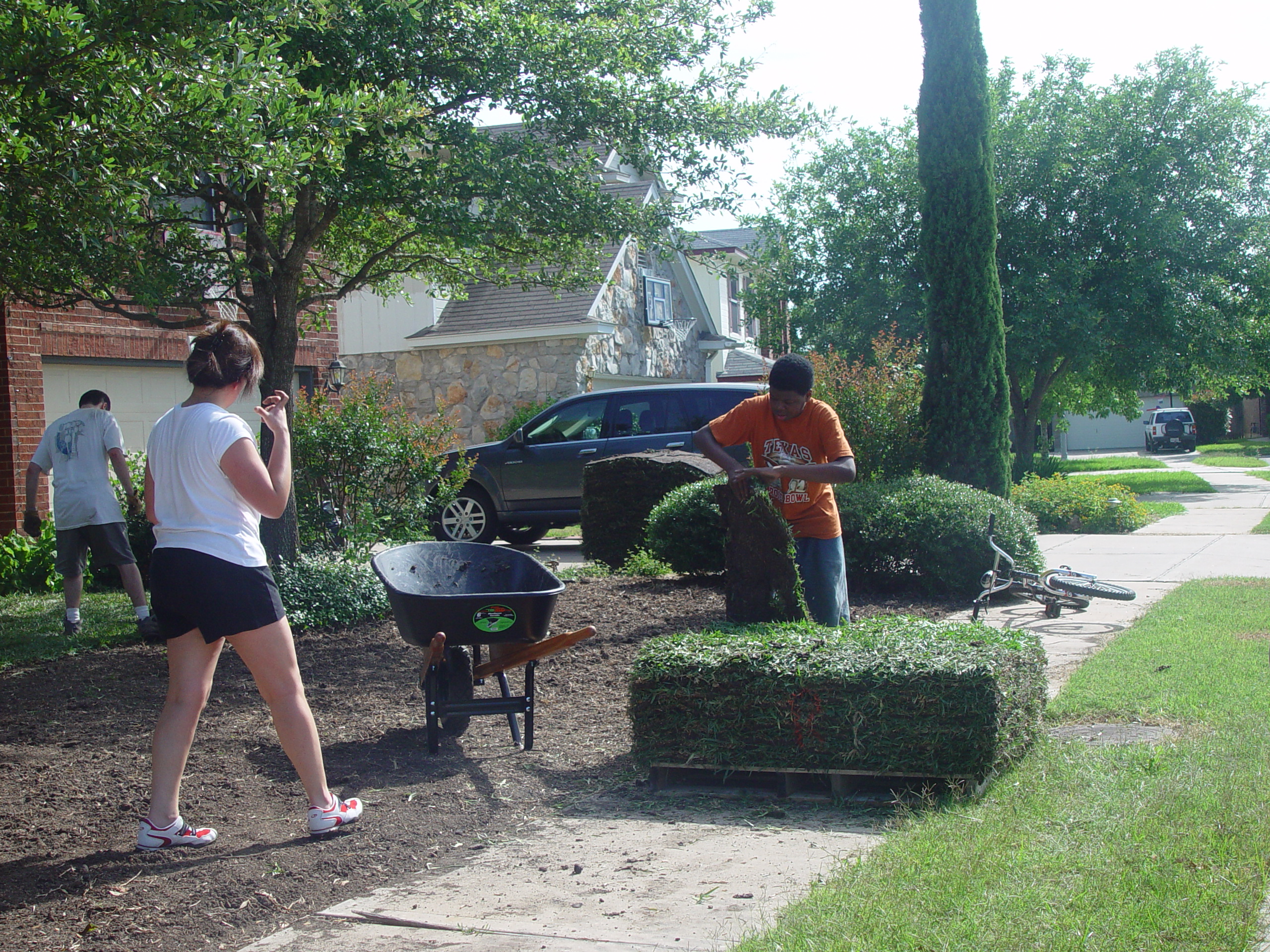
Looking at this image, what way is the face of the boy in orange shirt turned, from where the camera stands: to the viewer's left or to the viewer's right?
to the viewer's left

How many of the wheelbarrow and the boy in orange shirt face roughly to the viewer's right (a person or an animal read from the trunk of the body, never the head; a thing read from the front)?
0

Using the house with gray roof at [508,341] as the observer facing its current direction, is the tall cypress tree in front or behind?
in front

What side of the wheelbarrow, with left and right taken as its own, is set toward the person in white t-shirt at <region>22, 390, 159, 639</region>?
front

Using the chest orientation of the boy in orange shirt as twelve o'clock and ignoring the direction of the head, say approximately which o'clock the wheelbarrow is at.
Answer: The wheelbarrow is roughly at 1 o'clock from the boy in orange shirt.

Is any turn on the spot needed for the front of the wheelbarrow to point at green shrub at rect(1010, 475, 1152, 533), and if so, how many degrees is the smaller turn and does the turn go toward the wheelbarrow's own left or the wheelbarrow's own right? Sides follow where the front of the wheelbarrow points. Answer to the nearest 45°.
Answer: approximately 90° to the wheelbarrow's own right

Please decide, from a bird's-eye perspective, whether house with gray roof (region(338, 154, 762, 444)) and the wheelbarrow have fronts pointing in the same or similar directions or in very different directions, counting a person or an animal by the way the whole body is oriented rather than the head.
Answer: very different directions

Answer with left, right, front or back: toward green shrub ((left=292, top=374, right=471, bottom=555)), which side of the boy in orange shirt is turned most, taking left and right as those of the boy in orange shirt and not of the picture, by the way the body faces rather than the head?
right

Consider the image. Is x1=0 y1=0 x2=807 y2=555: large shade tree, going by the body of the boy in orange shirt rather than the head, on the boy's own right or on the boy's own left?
on the boy's own right

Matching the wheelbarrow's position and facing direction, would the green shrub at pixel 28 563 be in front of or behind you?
in front

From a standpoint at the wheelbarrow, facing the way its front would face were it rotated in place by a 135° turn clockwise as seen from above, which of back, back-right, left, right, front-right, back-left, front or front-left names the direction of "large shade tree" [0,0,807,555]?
left
